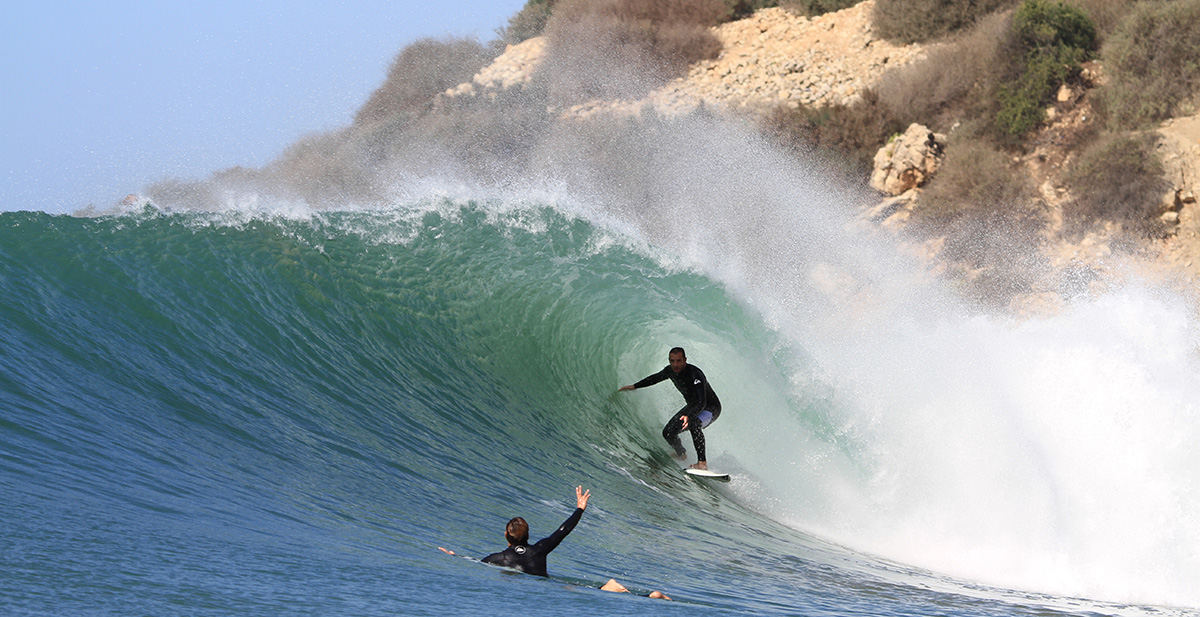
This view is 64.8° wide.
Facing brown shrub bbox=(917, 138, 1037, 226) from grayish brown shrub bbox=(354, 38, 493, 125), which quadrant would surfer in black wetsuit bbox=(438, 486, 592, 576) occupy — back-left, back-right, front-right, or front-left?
front-right

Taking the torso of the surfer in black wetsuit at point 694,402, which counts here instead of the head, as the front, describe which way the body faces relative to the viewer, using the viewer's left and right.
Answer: facing the viewer and to the left of the viewer

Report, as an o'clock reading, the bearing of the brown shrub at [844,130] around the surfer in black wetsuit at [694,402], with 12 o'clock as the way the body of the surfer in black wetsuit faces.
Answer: The brown shrub is roughly at 5 o'clock from the surfer in black wetsuit.

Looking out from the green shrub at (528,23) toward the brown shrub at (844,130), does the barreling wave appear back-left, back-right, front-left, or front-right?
front-right

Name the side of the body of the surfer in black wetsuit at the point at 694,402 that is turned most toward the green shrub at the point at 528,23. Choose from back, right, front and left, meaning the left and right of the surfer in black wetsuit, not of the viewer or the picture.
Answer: right

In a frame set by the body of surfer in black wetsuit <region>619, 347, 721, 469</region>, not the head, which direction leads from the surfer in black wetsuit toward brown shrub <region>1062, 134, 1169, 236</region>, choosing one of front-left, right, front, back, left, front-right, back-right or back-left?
back

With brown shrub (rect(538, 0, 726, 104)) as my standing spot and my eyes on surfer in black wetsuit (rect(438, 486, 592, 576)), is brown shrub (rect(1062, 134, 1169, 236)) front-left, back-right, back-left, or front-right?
front-left

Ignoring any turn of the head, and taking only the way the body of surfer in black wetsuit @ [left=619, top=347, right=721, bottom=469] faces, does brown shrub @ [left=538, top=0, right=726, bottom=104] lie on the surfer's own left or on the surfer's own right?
on the surfer's own right

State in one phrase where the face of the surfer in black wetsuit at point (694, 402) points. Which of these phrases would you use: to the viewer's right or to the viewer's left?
to the viewer's left

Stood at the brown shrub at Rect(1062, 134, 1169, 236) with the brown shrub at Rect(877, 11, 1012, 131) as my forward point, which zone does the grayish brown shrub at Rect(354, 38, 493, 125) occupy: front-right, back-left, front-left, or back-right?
front-left

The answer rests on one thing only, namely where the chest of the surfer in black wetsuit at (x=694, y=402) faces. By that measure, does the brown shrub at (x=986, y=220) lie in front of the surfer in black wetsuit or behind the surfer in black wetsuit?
behind

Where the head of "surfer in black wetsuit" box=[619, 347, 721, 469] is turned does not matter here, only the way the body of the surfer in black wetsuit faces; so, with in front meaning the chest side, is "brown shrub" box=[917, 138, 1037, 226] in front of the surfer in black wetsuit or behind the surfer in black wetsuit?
behind

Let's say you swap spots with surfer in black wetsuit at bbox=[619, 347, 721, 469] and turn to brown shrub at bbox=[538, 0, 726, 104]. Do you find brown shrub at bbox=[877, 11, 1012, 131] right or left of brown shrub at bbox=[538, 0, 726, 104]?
right
